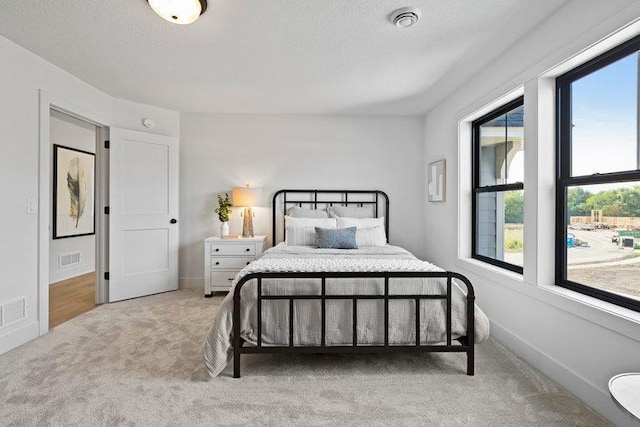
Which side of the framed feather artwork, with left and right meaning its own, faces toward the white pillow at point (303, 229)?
front

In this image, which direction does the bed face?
toward the camera

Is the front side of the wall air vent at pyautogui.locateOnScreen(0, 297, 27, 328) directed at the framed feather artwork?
no

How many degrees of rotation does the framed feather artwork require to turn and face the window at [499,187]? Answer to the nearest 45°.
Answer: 0° — it already faces it

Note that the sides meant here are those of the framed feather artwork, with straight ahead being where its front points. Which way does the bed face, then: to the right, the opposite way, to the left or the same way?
to the right

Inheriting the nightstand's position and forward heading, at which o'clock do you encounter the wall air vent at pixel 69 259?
The wall air vent is roughly at 4 o'clock from the nightstand.

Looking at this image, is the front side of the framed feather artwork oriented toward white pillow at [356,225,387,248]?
yes

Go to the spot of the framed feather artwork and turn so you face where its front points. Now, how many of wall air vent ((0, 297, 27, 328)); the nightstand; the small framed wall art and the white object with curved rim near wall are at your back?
0

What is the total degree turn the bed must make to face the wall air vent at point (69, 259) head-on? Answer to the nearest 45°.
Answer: approximately 135° to its right

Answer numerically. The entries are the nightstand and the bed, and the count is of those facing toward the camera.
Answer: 2

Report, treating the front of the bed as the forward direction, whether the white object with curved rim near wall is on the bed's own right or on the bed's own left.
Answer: on the bed's own left

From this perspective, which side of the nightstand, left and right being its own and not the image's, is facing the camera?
front

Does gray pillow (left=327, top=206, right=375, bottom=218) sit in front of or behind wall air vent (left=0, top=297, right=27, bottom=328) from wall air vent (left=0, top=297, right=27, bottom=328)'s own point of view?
in front

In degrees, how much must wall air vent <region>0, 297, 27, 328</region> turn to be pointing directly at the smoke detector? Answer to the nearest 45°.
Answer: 0° — it already faces it

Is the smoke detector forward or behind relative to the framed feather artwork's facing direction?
forward

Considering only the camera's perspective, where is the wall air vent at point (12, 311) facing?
facing the viewer and to the right of the viewer

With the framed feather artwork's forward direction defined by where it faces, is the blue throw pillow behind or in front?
in front

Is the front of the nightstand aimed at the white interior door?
no

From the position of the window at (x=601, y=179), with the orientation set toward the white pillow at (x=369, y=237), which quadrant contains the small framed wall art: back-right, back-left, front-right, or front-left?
front-right

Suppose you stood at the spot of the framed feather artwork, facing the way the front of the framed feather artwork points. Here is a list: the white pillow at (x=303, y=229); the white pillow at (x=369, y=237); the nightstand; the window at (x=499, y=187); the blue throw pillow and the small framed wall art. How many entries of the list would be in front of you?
6
